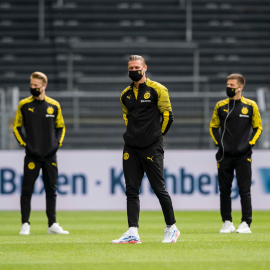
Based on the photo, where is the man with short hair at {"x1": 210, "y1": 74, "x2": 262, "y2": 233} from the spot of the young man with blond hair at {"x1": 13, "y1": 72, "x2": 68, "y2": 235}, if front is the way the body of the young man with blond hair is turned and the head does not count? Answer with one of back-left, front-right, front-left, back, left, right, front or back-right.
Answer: left

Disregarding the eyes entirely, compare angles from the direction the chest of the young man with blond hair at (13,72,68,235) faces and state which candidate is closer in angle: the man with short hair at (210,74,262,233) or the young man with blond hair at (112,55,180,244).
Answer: the young man with blond hair

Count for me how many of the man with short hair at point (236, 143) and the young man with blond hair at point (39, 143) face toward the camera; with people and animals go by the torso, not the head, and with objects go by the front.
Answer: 2

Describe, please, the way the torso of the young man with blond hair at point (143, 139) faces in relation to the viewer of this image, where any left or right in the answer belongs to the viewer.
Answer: facing the viewer and to the left of the viewer

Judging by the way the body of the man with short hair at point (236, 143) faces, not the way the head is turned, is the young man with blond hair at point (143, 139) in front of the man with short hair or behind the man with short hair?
in front

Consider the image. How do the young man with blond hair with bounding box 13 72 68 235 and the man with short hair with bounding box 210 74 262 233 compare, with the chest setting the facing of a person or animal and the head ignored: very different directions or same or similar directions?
same or similar directions

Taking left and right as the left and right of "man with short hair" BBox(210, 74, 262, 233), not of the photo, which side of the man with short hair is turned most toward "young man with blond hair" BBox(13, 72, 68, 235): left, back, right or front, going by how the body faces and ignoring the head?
right

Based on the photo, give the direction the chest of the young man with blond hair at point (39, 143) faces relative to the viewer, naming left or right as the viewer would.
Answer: facing the viewer

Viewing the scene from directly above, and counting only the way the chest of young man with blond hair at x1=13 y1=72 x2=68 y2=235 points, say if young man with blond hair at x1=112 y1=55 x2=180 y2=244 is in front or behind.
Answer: in front

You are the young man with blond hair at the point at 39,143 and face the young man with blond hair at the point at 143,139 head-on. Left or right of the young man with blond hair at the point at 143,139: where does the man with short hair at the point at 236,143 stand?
left
